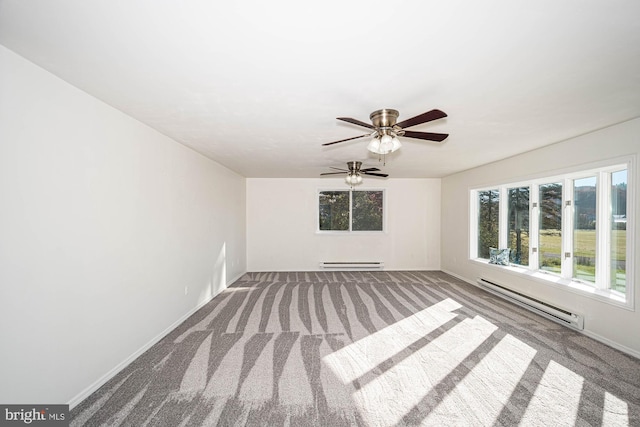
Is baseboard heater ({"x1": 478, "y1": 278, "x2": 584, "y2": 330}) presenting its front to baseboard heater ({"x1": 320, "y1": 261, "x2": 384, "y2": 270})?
no

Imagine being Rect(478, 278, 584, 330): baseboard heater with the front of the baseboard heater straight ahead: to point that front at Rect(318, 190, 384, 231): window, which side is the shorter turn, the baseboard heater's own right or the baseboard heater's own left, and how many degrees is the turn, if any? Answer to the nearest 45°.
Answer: approximately 45° to the baseboard heater's own right

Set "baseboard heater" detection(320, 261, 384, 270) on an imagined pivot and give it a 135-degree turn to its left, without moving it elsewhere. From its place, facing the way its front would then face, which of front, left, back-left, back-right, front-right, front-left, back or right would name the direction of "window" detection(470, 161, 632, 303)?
right

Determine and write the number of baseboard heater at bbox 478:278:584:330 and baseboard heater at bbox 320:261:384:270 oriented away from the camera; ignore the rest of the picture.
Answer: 0

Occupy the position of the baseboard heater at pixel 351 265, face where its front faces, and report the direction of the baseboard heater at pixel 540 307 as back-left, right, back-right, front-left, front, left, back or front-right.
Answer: front-left

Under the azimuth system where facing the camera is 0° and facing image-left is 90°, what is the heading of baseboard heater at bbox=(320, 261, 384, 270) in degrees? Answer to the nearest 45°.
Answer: approximately 0°

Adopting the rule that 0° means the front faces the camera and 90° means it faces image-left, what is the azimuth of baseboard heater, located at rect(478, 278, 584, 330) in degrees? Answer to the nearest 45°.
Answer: approximately 45°

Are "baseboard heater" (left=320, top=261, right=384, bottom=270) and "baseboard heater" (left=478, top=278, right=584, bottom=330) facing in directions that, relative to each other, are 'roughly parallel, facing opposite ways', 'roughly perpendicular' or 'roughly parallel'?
roughly perpendicular
